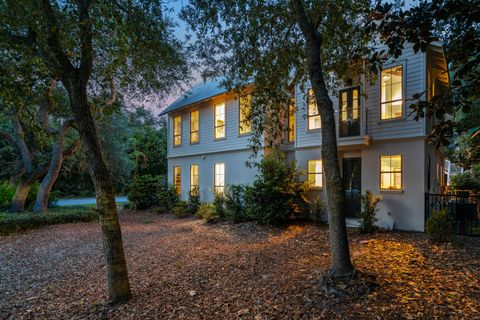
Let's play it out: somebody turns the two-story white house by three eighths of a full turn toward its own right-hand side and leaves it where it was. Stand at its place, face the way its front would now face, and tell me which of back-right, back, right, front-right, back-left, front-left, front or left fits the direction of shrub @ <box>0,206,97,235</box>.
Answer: left

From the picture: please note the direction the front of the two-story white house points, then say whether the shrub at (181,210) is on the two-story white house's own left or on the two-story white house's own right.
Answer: on the two-story white house's own right

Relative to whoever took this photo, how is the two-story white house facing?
facing the viewer and to the left of the viewer

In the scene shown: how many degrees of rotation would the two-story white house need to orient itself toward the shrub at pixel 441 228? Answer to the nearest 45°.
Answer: approximately 45° to its left

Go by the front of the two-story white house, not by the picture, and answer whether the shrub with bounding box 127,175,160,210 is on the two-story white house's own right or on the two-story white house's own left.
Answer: on the two-story white house's own right
